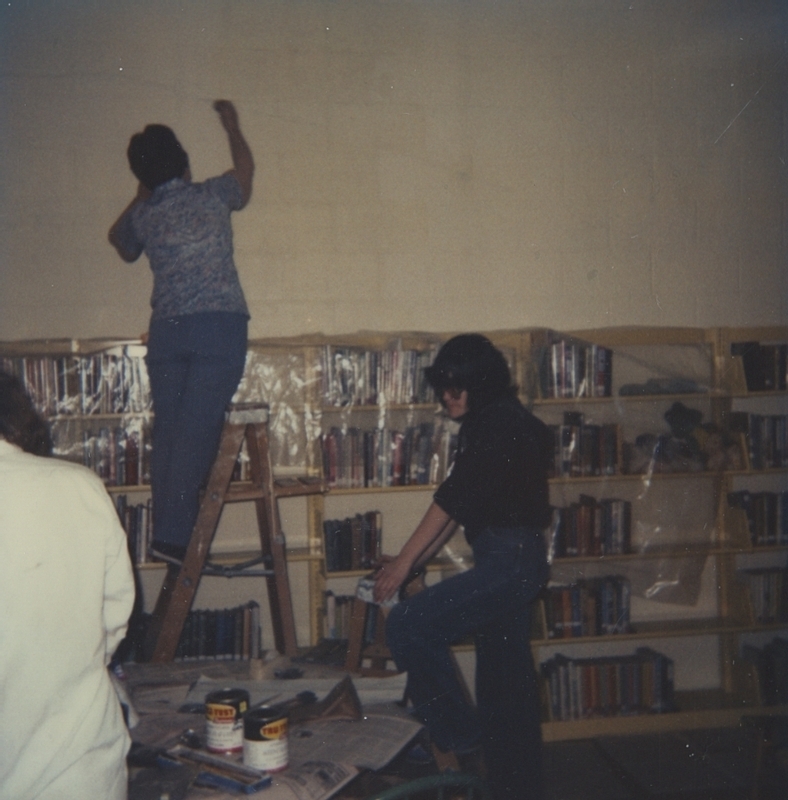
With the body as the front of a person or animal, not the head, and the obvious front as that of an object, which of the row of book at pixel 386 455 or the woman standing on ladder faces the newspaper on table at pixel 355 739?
the row of book

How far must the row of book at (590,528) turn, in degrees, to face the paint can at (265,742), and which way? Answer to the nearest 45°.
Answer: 0° — it already faces it

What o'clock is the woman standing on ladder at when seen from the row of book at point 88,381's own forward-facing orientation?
The woman standing on ladder is roughly at 11 o'clock from the row of book.

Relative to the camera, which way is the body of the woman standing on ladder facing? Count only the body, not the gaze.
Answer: away from the camera

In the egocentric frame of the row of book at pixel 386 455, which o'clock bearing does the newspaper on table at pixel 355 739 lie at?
The newspaper on table is roughly at 12 o'clock from the row of book.

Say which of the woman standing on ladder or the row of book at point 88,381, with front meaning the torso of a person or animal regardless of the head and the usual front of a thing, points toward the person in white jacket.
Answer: the row of book

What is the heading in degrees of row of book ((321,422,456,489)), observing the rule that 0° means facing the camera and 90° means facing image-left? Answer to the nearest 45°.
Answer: approximately 0°

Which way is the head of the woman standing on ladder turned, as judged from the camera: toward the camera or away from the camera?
away from the camera
